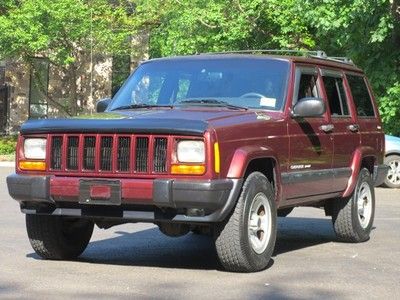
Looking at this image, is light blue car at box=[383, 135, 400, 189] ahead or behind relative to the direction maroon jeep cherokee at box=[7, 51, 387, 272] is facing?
behind

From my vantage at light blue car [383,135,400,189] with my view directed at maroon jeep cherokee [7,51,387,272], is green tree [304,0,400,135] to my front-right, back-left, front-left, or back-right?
back-right

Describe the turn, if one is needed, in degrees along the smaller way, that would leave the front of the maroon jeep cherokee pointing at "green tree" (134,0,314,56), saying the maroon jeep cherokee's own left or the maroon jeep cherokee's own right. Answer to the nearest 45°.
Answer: approximately 135° to the maroon jeep cherokee's own right

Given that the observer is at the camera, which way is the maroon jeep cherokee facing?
facing the viewer and to the left of the viewer

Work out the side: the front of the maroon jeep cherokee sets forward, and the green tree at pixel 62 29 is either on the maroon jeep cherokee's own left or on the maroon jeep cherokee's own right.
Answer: on the maroon jeep cherokee's own right

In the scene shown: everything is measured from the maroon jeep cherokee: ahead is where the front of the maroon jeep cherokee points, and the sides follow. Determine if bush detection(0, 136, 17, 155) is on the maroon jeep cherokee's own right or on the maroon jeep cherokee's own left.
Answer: on the maroon jeep cherokee's own right
